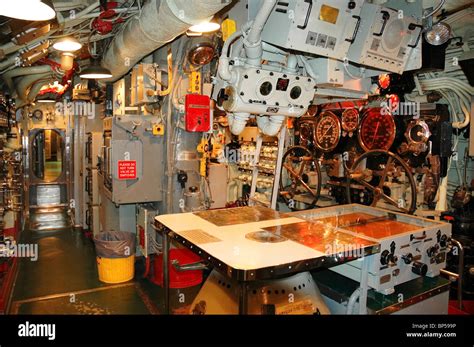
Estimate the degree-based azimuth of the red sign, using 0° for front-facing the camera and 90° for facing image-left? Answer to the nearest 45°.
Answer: approximately 0°

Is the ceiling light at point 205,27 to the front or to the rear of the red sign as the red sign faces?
to the front

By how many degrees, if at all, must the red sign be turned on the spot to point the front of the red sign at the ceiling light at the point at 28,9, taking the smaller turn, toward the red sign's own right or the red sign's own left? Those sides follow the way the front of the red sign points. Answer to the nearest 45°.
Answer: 0° — it already faces it

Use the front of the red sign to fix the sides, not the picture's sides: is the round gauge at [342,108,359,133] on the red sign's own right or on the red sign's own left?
on the red sign's own left

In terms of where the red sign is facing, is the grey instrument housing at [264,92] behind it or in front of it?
in front

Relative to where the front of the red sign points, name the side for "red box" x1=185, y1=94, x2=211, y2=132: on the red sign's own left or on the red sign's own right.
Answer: on the red sign's own left

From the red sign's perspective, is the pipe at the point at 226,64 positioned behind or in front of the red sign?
in front

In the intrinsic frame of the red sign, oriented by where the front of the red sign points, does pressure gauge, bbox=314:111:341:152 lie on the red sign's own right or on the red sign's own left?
on the red sign's own left

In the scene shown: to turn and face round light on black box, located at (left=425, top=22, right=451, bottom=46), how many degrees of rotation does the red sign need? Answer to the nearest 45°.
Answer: approximately 45° to its left
